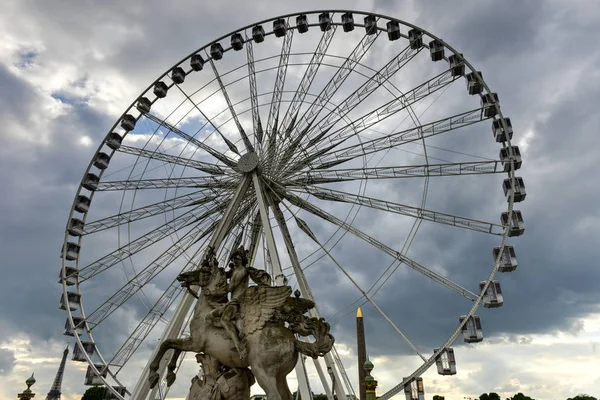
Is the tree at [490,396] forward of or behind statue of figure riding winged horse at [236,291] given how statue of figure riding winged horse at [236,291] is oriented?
behind

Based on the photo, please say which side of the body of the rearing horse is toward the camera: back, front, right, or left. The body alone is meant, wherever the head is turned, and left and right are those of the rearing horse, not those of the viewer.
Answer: left

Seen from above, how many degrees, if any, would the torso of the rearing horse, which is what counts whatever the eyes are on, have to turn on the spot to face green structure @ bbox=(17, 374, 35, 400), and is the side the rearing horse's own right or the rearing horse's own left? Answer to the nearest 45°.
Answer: approximately 45° to the rearing horse's own right

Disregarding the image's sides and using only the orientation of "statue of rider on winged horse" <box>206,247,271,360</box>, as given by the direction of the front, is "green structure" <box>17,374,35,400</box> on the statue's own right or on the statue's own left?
on the statue's own right

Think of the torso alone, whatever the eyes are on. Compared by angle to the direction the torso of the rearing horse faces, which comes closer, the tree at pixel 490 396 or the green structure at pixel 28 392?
the green structure

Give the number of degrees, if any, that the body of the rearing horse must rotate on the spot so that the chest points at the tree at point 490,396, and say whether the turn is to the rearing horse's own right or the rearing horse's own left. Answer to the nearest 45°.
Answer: approximately 135° to the rearing horse's own right
